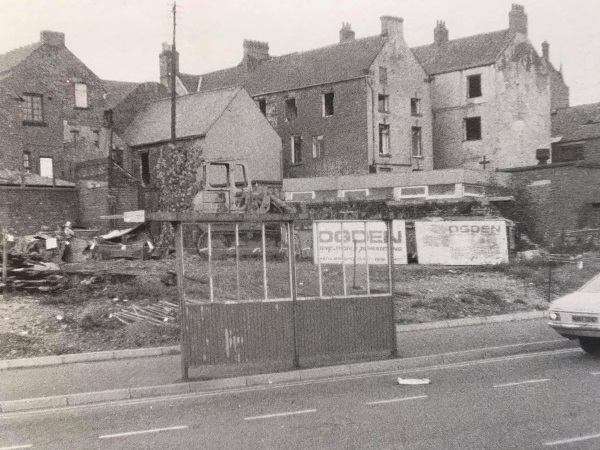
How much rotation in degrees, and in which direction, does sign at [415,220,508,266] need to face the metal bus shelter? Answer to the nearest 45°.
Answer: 0° — it already faces it

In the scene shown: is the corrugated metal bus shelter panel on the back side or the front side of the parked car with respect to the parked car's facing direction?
on the front side

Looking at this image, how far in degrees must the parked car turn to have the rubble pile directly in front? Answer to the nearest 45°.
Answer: approximately 45° to its right

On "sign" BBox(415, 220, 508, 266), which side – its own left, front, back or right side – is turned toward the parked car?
front

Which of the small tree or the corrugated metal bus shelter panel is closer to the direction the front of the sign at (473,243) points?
the corrugated metal bus shelter panel

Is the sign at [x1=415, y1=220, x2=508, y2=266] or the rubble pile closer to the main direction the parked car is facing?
the rubble pile

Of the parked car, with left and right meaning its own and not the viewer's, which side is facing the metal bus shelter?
front

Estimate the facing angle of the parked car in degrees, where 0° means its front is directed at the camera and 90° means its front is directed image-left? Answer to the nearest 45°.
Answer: approximately 45°

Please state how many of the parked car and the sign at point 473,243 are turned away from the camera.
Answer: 0
